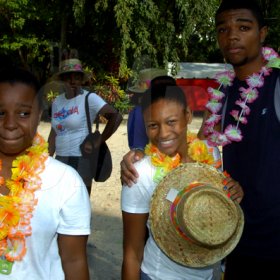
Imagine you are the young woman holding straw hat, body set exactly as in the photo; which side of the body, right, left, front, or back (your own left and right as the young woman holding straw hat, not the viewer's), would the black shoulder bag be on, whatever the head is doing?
back

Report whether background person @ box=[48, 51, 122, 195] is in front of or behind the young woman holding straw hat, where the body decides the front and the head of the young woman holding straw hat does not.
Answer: behind

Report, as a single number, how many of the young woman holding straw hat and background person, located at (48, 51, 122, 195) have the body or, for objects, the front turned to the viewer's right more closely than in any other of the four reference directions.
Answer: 0

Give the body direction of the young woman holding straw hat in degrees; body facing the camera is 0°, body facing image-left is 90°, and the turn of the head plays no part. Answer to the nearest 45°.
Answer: approximately 0°

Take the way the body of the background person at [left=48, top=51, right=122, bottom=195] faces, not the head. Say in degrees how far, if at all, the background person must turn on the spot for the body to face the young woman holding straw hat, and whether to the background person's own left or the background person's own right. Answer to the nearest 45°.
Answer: approximately 45° to the background person's own left
